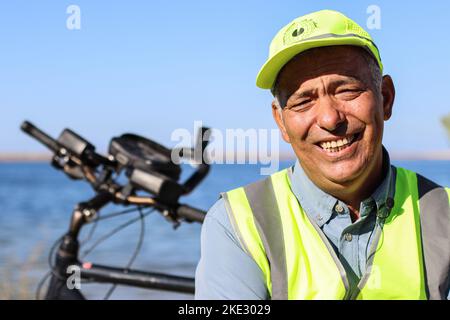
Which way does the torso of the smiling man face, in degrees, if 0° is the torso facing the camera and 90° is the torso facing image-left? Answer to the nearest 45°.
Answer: approximately 0°
